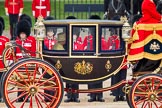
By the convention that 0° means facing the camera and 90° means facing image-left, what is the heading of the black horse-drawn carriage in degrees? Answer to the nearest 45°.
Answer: approximately 270°
